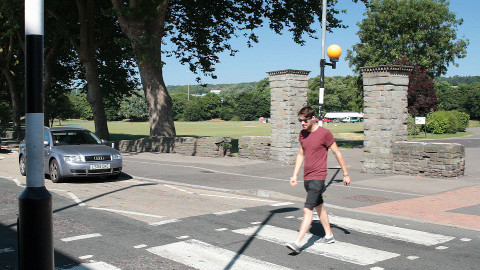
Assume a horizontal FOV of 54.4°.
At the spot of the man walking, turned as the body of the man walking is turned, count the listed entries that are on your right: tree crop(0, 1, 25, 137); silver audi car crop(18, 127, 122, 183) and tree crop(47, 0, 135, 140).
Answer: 3

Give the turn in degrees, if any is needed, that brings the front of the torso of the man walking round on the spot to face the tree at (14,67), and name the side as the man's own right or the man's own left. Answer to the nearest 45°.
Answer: approximately 90° to the man's own right

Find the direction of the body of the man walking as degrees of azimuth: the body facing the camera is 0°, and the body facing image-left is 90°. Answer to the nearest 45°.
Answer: approximately 45°

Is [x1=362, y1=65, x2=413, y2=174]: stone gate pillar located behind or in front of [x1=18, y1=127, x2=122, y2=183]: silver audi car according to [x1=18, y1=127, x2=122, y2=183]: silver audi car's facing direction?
in front

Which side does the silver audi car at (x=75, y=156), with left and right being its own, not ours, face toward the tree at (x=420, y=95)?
left

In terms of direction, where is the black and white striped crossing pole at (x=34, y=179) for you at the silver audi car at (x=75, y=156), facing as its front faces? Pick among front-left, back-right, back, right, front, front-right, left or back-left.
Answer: front-right

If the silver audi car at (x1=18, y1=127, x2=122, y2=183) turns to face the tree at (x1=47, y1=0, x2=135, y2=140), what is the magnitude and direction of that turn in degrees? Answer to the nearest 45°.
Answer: approximately 135° to its left

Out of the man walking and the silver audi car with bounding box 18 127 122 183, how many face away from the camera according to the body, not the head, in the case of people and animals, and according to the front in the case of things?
0

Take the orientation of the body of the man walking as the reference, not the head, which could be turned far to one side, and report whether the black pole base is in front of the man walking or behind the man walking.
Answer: in front

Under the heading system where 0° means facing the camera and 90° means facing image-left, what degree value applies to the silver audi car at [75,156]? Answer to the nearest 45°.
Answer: approximately 315°

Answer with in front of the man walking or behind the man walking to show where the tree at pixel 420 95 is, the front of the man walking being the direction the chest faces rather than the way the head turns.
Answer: behind

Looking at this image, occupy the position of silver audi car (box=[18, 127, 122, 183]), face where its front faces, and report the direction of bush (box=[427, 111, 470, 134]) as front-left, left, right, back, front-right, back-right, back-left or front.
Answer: left

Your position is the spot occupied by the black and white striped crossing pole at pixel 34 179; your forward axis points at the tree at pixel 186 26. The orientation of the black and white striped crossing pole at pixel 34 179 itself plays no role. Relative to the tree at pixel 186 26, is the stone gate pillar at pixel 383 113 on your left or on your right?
right
